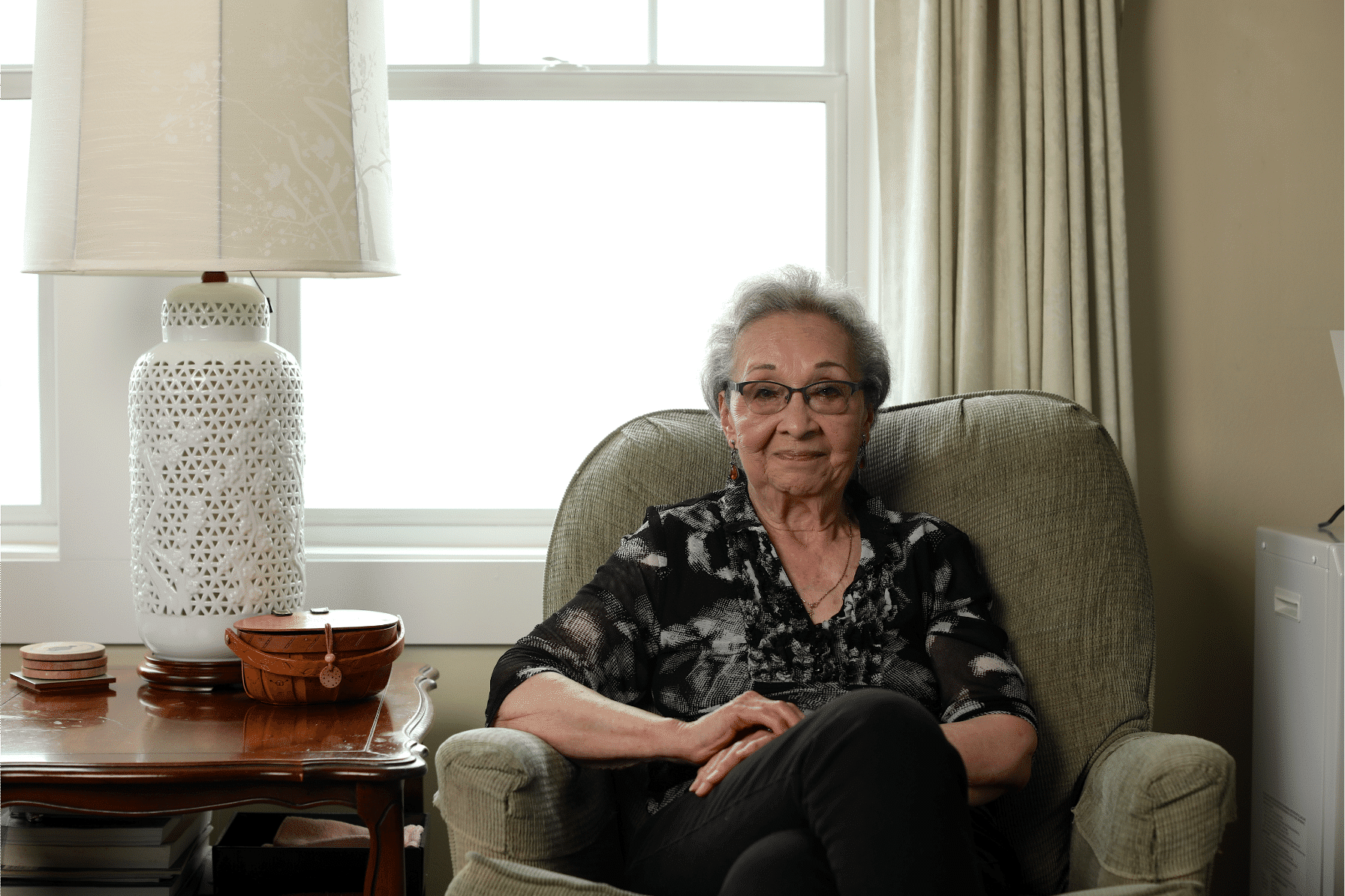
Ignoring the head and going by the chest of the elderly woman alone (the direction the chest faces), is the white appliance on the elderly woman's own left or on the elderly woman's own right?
on the elderly woman's own left

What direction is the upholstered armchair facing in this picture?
toward the camera

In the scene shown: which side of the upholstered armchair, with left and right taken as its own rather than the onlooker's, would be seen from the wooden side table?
right

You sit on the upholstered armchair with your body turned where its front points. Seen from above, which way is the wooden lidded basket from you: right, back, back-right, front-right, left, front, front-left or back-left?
right

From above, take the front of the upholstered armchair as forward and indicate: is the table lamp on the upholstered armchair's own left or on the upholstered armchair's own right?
on the upholstered armchair's own right

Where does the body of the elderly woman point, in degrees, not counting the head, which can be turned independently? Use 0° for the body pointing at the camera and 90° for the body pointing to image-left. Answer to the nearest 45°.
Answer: approximately 0°

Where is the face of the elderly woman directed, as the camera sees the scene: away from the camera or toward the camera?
toward the camera
